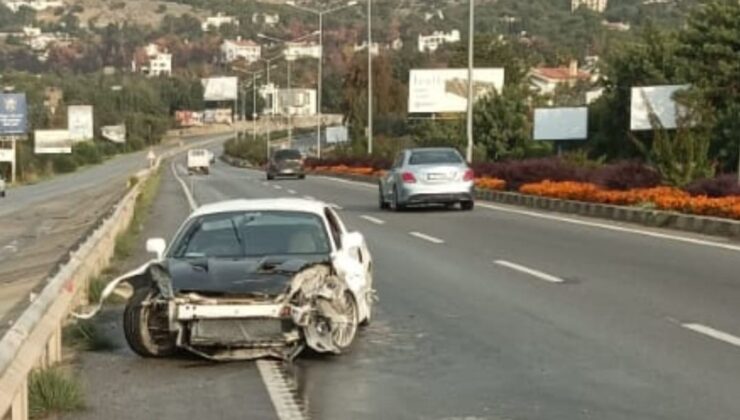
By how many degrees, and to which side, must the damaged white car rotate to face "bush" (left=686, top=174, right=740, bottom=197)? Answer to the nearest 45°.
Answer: approximately 135° to its left

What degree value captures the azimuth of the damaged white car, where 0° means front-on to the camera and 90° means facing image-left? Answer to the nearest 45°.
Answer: approximately 0°

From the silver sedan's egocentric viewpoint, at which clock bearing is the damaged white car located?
The damaged white car is roughly at 6 o'clock from the silver sedan.

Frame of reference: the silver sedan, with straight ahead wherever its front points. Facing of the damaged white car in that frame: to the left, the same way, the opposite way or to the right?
the opposite way

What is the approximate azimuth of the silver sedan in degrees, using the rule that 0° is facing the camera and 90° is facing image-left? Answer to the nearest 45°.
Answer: approximately 180°

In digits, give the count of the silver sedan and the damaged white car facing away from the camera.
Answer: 1

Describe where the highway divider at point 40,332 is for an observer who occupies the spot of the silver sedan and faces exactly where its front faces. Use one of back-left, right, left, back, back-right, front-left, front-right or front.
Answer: back

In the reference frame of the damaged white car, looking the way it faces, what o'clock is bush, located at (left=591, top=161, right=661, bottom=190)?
The bush is roughly at 7 o'clock from the damaged white car.

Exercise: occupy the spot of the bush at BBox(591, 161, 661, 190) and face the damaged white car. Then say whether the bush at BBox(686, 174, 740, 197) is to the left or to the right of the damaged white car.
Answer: left
